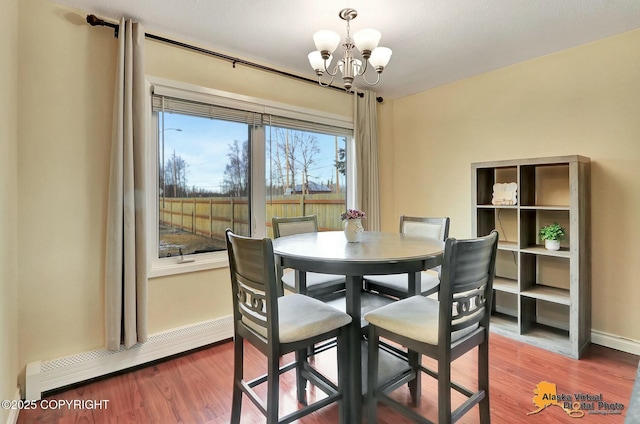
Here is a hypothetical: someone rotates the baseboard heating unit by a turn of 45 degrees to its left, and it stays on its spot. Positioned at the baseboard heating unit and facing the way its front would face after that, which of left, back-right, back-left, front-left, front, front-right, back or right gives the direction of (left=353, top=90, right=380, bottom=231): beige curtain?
front

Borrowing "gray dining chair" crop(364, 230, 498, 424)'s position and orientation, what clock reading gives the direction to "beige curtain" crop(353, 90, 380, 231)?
The beige curtain is roughly at 1 o'clock from the gray dining chair.

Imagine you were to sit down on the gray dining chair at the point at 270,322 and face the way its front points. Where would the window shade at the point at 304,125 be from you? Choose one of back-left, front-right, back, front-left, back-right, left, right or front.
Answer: front-left

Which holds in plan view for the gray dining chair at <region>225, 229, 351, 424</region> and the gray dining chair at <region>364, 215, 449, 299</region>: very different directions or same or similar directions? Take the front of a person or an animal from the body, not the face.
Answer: very different directions

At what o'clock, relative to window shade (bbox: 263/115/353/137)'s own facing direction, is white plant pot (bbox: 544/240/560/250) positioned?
The white plant pot is roughly at 11 o'clock from the window shade.

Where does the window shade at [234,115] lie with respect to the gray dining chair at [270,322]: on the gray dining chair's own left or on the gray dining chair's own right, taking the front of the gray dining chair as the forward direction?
on the gray dining chair's own left

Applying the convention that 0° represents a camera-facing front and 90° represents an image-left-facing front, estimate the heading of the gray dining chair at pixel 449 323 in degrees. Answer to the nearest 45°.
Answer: approximately 135°

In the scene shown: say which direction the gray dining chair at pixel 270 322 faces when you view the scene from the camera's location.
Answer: facing away from the viewer and to the right of the viewer

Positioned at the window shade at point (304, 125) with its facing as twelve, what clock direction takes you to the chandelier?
The chandelier is roughly at 1 o'clock from the window shade.

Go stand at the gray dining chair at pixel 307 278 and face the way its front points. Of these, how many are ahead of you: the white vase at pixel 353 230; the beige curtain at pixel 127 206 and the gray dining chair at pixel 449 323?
2

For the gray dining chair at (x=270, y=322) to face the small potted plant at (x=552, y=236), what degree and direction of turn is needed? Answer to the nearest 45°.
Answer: approximately 45° to its right

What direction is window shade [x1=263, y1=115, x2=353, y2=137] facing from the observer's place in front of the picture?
facing the viewer and to the right of the viewer

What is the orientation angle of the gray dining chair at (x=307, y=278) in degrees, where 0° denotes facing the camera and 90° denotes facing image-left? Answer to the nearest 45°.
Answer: approximately 315°

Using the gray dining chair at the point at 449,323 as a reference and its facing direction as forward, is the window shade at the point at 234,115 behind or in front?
in front

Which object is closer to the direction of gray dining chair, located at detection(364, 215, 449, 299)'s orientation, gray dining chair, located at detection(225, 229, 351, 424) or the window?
the gray dining chair
